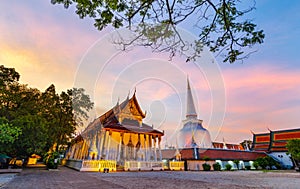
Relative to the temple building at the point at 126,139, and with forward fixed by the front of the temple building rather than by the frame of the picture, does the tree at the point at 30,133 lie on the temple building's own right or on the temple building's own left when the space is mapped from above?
on the temple building's own right

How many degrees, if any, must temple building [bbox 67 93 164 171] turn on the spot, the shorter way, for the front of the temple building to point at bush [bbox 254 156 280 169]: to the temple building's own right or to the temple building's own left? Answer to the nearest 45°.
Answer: approximately 45° to the temple building's own left

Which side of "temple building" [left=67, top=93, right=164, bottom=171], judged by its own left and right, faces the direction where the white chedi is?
left

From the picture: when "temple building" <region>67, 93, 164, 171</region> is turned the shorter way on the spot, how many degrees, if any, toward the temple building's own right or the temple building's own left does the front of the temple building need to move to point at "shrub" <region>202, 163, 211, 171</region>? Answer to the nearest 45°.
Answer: approximately 45° to the temple building's own left

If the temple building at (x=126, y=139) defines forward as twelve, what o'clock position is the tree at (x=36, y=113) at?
The tree is roughly at 4 o'clock from the temple building.

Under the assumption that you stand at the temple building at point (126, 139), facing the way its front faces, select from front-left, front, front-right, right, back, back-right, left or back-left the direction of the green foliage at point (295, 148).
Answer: front-left
